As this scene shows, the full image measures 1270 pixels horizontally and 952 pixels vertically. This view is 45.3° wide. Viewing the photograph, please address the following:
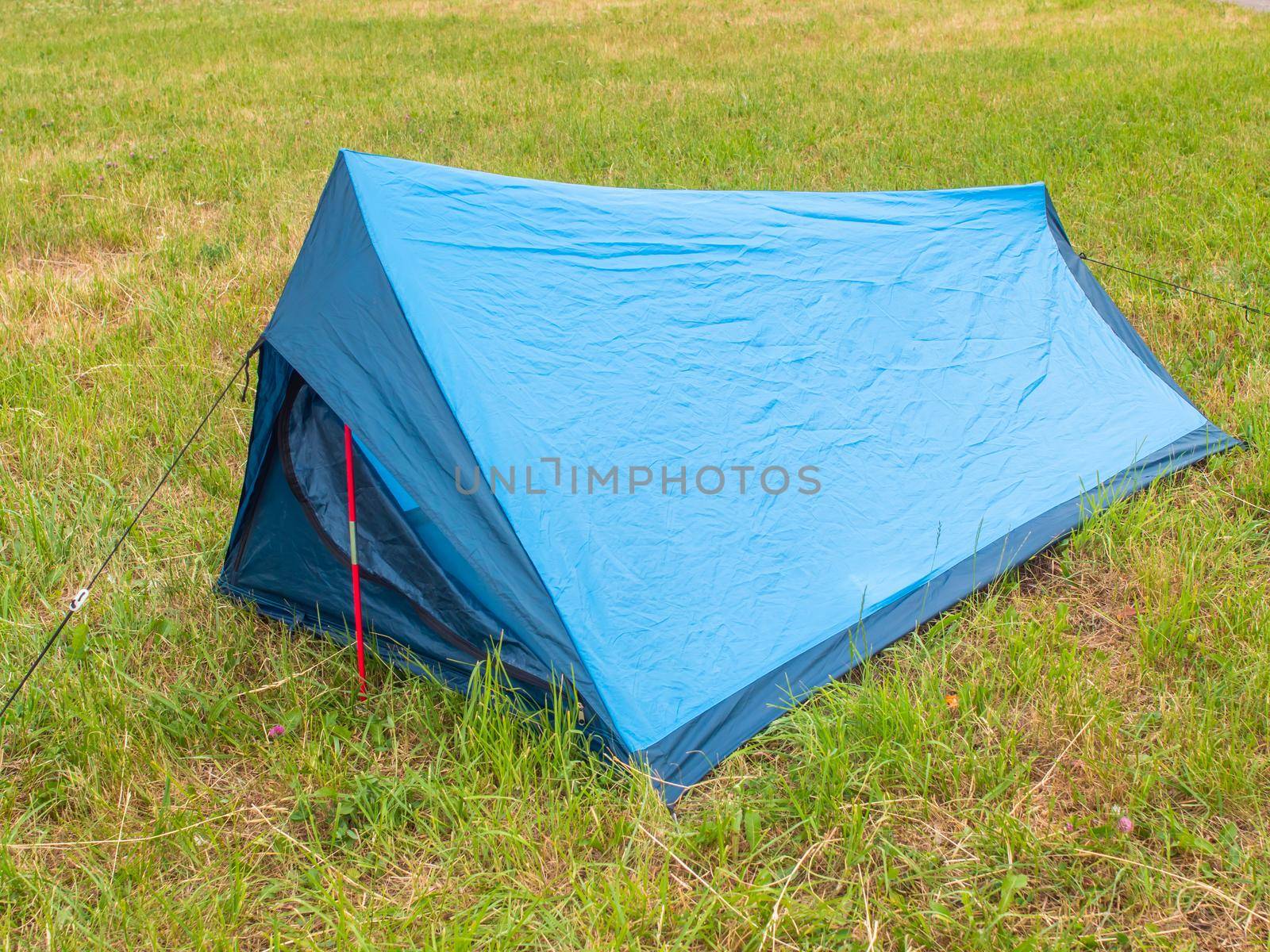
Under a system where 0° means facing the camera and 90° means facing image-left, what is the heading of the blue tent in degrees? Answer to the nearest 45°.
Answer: approximately 45°
